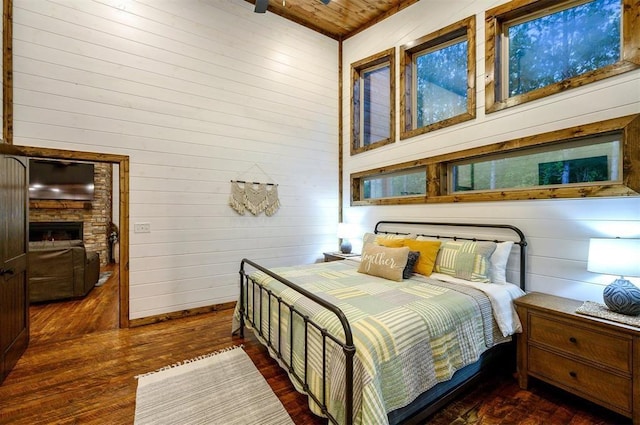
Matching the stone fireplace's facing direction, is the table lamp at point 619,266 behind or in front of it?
in front

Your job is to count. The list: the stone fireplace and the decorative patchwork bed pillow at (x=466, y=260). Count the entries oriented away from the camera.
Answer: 0

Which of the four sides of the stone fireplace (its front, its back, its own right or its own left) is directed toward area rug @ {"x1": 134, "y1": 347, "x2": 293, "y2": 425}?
front

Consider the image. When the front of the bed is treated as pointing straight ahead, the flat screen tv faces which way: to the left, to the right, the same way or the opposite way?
to the left

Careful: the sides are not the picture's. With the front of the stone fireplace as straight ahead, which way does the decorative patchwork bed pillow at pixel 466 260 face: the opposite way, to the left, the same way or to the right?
to the right

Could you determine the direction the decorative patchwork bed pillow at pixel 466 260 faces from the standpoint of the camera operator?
facing the viewer and to the left of the viewer

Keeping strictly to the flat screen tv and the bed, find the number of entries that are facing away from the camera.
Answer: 0

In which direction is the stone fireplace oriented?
toward the camera

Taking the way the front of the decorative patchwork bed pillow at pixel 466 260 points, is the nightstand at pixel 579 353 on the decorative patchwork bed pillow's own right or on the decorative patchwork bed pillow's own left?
on the decorative patchwork bed pillow's own left

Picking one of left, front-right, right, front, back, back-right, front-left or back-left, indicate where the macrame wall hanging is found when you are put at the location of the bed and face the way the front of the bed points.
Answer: right

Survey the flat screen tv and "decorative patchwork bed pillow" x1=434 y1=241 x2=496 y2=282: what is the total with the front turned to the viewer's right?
0

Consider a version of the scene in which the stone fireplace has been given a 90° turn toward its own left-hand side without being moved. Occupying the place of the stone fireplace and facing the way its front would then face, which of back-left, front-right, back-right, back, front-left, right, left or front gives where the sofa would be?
right

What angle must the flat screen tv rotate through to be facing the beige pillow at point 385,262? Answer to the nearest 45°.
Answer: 0° — it already faces it

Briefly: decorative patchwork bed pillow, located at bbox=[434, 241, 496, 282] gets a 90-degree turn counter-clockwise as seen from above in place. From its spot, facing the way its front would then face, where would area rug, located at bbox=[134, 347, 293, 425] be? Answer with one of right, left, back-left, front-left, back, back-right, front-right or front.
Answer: right

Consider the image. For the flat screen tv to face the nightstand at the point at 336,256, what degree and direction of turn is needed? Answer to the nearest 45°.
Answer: approximately 45° to its left
